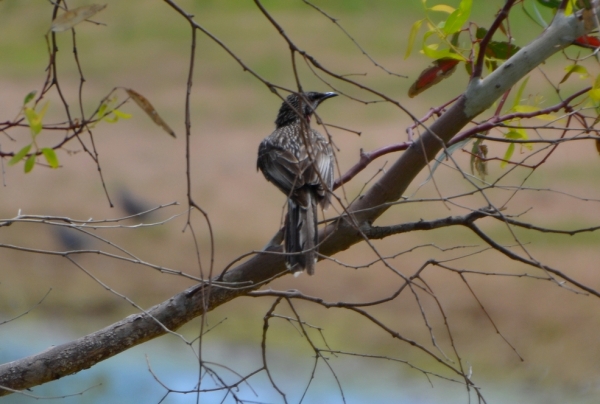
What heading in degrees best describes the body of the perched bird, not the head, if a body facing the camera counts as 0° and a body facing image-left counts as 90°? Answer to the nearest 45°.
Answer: approximately 180°
